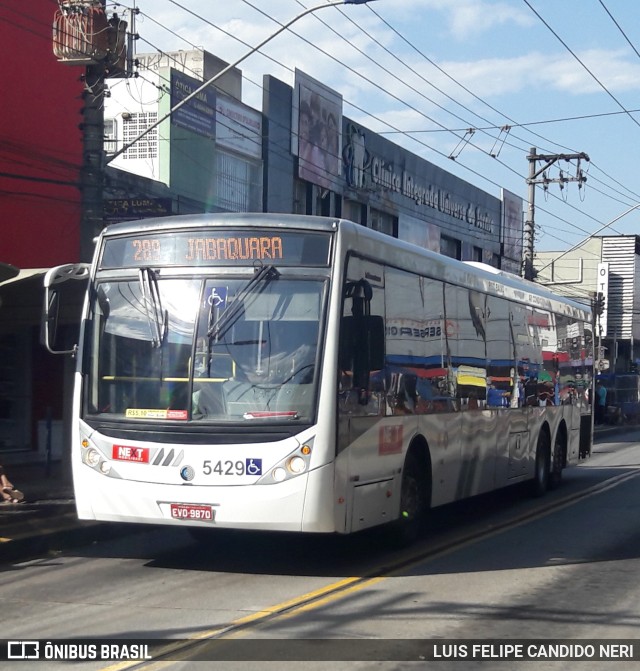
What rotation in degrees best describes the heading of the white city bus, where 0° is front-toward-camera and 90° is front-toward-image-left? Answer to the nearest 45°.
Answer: approximately 45°

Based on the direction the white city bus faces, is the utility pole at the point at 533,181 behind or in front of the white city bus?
behind

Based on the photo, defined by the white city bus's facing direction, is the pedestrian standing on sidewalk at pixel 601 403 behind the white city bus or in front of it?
behind

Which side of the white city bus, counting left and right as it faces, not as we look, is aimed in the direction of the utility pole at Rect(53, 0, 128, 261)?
right

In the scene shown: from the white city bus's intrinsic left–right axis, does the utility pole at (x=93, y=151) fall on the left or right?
on its right
